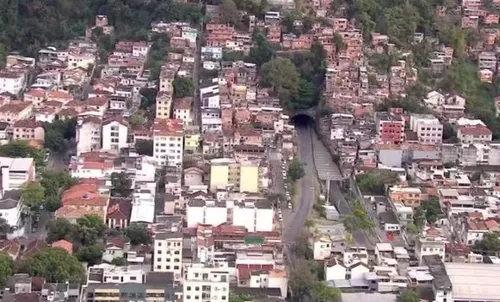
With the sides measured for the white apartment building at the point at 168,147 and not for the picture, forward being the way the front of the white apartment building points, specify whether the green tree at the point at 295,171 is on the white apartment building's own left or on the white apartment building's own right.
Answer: on the white apartment building's own left

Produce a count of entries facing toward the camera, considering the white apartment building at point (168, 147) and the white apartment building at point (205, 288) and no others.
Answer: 2

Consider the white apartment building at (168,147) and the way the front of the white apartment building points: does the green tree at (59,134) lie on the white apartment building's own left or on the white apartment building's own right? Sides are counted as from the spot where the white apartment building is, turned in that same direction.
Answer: on the white apartment building's own right

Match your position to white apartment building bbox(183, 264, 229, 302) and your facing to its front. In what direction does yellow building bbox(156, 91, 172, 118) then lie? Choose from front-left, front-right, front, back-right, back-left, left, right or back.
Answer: back

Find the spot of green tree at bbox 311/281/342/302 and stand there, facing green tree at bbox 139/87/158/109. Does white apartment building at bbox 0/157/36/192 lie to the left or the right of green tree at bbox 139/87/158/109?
left

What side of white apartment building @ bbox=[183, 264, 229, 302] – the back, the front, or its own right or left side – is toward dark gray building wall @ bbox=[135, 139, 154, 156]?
back

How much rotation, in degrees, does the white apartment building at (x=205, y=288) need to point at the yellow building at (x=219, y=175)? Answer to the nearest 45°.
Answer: approximately 180°

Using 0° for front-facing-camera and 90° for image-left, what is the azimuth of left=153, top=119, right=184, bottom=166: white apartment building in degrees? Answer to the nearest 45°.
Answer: approximately 0°

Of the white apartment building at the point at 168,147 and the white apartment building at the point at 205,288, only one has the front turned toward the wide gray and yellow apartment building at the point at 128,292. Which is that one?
the white apartment building at the point at 168,147

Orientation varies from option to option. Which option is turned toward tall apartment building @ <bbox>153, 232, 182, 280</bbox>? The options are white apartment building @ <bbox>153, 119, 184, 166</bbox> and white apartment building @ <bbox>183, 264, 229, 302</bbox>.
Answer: white apartment building @ <bbox>153, 119, 184, 166</bbox>
